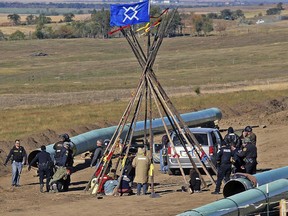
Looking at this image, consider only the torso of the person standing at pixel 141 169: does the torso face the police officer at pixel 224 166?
no

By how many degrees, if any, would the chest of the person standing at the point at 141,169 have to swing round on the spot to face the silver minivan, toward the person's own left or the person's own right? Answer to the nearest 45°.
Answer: approximately 45° to the person's own right

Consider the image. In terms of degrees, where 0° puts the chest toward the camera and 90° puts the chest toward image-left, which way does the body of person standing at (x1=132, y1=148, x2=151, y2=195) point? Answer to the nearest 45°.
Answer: approximately 180°

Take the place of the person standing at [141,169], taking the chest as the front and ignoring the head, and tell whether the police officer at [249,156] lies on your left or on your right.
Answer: on your right

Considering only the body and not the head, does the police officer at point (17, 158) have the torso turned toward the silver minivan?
no

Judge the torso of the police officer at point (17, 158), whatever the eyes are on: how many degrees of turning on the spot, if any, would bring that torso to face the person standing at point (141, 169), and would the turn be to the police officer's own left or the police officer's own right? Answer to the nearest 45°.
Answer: approximately 45° to the police officer's own left

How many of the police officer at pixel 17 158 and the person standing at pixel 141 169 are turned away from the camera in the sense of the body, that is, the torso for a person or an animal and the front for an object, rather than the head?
1

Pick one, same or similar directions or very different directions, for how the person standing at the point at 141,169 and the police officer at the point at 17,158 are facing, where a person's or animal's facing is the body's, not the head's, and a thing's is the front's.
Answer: very different directions

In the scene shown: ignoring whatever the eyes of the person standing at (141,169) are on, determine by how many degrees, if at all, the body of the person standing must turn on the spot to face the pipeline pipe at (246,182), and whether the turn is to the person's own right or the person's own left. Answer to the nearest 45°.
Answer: approximately 135° to the person's own right

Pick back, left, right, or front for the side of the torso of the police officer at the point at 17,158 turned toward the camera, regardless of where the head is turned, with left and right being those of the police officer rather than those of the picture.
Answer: front

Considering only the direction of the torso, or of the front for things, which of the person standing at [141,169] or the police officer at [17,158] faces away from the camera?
the person standing
